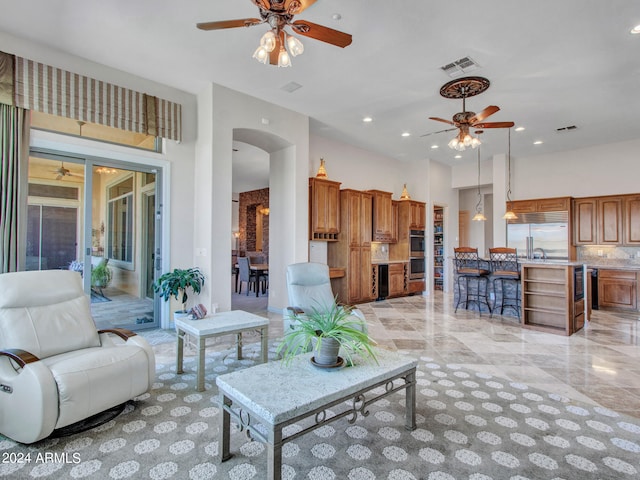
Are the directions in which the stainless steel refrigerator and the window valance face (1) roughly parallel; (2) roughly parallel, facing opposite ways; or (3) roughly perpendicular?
roughly perpendicular

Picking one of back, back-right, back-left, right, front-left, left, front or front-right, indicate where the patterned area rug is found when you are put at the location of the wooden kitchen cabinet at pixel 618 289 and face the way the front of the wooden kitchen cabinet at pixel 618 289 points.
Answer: front

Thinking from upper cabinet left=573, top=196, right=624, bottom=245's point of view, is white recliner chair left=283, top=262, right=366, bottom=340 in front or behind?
in front

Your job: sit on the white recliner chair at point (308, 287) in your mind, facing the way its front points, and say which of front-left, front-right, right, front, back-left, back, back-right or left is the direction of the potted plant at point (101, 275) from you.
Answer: back-right

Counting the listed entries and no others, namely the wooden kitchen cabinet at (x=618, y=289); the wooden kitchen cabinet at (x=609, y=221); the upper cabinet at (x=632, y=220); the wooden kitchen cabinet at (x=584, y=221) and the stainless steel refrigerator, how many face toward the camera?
5

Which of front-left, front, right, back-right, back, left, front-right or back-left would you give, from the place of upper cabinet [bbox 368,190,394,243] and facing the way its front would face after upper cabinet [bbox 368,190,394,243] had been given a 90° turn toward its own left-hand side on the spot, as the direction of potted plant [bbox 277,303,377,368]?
back-right

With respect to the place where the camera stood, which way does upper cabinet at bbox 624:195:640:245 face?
facing the viewer

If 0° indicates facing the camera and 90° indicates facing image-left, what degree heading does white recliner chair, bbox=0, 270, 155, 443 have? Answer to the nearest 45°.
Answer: approximately 315°

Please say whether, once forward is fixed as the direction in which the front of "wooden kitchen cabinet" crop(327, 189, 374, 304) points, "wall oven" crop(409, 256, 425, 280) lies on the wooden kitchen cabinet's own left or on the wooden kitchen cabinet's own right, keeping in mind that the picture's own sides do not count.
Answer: on the wooden kitchen cabinet's own left

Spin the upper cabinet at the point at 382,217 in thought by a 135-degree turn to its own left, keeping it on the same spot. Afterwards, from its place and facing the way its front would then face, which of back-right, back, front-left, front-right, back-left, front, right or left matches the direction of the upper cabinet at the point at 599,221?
right

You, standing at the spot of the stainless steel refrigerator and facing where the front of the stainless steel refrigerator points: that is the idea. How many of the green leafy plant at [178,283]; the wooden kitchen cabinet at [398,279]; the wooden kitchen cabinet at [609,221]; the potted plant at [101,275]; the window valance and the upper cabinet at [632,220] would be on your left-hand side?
2

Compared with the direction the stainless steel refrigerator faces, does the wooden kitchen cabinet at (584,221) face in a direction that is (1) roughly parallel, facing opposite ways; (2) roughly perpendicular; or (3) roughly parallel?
roughly parallel

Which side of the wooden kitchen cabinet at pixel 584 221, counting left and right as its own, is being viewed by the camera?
front

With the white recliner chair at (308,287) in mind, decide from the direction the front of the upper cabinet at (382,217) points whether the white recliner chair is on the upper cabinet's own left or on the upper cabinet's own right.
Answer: on the upper cabinet's own right

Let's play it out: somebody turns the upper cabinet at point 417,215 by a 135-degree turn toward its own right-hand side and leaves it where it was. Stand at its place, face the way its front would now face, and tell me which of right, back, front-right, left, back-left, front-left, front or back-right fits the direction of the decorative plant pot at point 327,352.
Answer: left

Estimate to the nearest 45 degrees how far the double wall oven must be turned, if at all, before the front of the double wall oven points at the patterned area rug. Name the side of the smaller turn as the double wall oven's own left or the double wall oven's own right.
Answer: approximately 45° to the double wall oven's own right

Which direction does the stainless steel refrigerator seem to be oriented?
toward the camera
